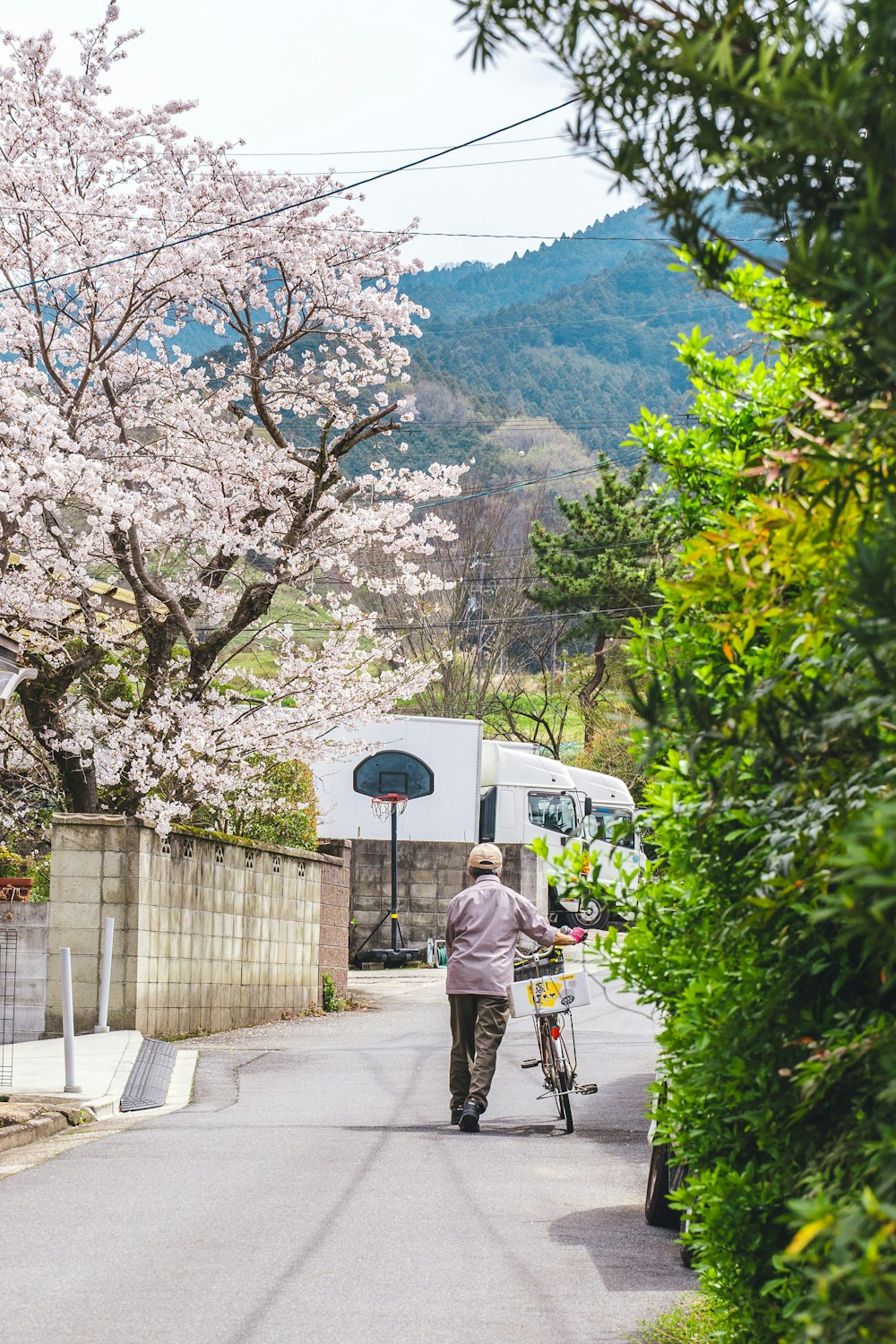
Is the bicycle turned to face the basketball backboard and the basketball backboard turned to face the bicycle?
yes

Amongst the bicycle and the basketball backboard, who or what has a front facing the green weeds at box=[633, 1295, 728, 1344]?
the basketball backboard

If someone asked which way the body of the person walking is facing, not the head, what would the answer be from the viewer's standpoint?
away from the camera

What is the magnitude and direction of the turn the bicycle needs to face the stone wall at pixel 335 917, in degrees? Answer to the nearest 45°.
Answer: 0° — it already faces it

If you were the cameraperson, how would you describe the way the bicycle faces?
facing away from the viewer

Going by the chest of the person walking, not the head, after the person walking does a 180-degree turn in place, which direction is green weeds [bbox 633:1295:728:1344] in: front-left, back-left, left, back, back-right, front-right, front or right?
front

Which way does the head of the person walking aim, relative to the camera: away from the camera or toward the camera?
away from the camera

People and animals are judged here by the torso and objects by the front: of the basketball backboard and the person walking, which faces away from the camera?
the person walking

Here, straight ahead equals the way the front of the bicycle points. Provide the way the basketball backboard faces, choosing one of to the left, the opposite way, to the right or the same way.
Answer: the opposite way

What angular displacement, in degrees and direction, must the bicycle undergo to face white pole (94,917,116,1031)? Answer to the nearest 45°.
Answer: approximately 45° to its left
